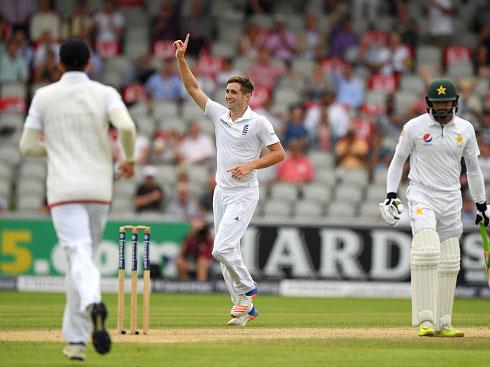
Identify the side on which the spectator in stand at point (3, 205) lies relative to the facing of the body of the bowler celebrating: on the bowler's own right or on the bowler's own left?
on the bowler's own right

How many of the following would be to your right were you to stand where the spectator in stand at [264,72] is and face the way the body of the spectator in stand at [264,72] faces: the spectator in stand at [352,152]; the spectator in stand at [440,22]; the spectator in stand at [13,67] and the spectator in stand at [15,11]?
2

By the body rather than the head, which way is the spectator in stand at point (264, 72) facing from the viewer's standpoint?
toward the camera

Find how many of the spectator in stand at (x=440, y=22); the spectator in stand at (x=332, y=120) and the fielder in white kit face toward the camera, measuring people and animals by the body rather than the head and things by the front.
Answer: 2

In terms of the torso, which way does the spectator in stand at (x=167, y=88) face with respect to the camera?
toward the camera

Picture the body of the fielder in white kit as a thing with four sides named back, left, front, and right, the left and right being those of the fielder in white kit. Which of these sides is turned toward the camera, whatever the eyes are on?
back

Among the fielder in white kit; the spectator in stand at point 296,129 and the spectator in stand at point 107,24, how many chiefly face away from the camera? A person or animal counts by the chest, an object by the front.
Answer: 1

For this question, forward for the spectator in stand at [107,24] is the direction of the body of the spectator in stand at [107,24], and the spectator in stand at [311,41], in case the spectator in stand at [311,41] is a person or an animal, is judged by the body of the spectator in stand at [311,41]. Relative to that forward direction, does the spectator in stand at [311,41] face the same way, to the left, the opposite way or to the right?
the same way

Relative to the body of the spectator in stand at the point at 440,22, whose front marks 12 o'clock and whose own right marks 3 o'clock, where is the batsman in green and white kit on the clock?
The batsman in green and white kit is roughly at 12 o'clock from the spectator in stand.

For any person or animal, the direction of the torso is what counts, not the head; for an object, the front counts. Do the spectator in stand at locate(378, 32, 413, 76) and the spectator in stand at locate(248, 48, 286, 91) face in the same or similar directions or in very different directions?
same or similar directions

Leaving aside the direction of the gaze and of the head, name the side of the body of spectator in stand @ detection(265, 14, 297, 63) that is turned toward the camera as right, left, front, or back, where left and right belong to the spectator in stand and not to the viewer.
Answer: front

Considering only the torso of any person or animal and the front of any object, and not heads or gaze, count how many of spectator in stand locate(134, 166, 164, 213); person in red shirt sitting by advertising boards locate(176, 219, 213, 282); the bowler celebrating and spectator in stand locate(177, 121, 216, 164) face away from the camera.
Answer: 0

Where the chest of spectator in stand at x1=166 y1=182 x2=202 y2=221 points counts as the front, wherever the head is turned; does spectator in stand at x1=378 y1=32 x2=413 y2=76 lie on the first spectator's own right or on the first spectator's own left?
on the first spectator's own left

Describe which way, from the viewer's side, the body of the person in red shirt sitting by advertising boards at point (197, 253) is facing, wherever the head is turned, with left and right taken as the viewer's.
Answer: facing the viewer

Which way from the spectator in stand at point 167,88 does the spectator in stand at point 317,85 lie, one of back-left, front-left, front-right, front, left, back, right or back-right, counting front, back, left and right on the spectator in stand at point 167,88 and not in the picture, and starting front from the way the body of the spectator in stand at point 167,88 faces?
left
